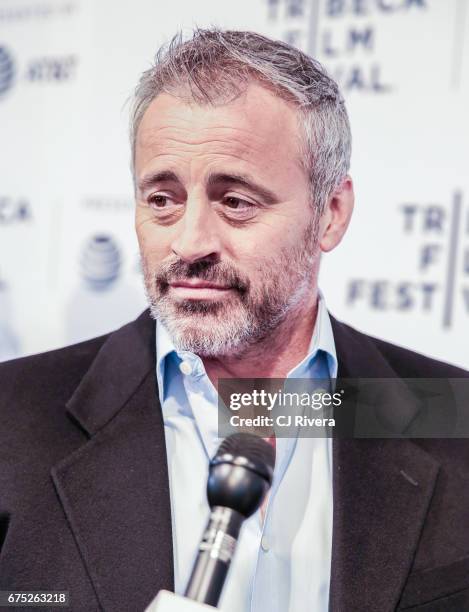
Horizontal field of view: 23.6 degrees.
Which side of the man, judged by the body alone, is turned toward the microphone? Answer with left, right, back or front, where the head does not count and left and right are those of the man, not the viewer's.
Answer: front

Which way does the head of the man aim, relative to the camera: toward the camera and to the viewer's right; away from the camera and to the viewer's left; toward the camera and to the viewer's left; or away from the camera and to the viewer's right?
toward the camera and to the viewer's left

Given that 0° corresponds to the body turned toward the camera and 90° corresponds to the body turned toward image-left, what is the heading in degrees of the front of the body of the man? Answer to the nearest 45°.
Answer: approximately 0°
